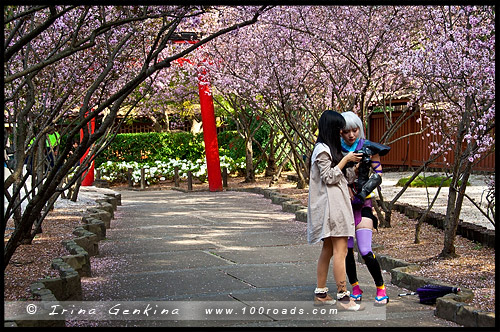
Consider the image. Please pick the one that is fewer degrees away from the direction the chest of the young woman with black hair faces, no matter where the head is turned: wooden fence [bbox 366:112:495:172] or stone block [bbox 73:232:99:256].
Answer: the wooden fence

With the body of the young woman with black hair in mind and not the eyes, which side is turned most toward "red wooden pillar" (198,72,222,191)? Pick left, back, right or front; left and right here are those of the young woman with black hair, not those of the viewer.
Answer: left

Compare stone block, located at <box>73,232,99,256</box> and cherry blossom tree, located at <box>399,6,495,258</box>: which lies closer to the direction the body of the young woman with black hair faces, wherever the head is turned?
the cherry blossom tree

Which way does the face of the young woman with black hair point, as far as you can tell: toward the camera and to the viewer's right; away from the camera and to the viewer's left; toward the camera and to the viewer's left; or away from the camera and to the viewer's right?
away from the camera and to the viewer's right

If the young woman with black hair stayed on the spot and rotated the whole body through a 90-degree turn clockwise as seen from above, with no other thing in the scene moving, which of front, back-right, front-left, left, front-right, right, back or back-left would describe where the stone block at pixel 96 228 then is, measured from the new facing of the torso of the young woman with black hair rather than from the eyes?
back-right

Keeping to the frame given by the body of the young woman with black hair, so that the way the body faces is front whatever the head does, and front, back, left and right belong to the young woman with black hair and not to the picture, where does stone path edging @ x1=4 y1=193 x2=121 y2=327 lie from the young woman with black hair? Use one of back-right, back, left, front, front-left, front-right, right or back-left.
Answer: back

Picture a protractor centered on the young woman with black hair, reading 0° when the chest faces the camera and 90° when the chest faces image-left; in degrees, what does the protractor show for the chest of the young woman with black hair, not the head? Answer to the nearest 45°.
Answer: approximately 270°
